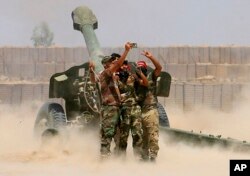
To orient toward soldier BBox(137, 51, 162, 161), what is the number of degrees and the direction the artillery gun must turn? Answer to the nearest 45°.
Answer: approximately 180°

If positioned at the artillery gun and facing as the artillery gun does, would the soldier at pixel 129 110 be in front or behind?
behind

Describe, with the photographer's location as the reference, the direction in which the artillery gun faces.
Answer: facing away from the viewer and to the left of the viewer
